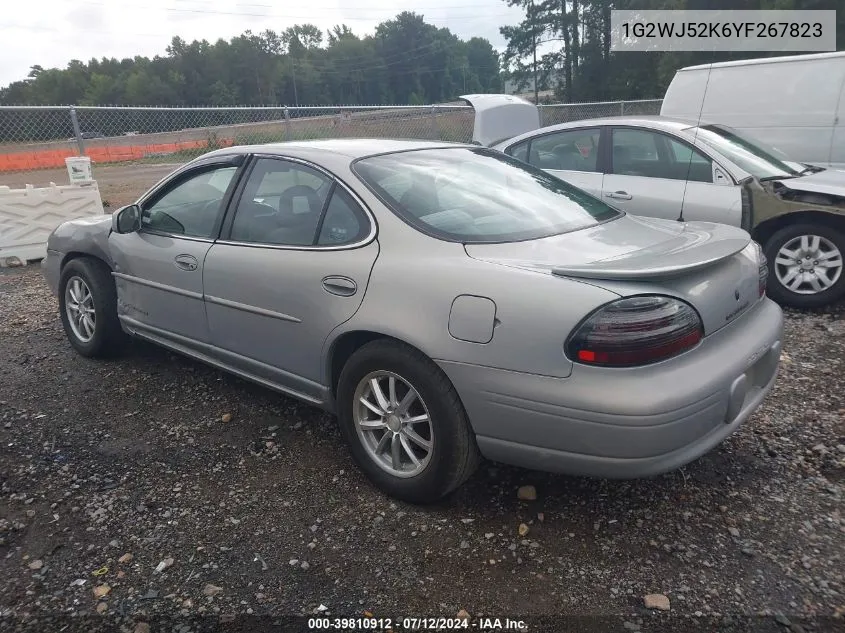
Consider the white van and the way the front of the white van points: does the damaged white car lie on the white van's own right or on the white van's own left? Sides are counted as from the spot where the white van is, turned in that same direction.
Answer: on the white van's own right

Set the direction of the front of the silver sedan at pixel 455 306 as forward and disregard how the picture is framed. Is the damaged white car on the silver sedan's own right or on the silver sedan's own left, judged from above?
on the silver sedan's own right

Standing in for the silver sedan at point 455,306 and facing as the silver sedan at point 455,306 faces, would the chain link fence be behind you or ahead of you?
ahead

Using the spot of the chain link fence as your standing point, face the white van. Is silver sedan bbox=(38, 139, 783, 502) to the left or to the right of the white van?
right

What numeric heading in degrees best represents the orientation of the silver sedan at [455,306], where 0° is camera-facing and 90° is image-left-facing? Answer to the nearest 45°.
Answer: approximately 135°

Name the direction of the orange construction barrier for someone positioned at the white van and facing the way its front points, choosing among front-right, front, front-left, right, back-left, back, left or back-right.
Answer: back-right

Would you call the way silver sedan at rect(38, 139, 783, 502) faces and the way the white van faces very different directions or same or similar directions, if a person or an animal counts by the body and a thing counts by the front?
very different directions

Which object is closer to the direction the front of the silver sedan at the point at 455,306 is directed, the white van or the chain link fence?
the chain link fence

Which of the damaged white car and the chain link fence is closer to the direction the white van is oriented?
the damaged white car

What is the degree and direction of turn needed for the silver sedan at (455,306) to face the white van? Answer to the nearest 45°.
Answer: approximately 90° to its right

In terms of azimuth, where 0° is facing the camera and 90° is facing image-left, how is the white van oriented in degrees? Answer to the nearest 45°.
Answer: approximately 315°

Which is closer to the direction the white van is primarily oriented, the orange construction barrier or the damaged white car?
the damaged white car

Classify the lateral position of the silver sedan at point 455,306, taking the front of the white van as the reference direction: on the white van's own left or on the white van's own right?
on the white van's own right
